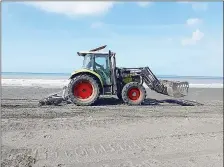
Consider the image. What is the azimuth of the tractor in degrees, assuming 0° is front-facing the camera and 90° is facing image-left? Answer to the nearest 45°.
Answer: approximately 270°
